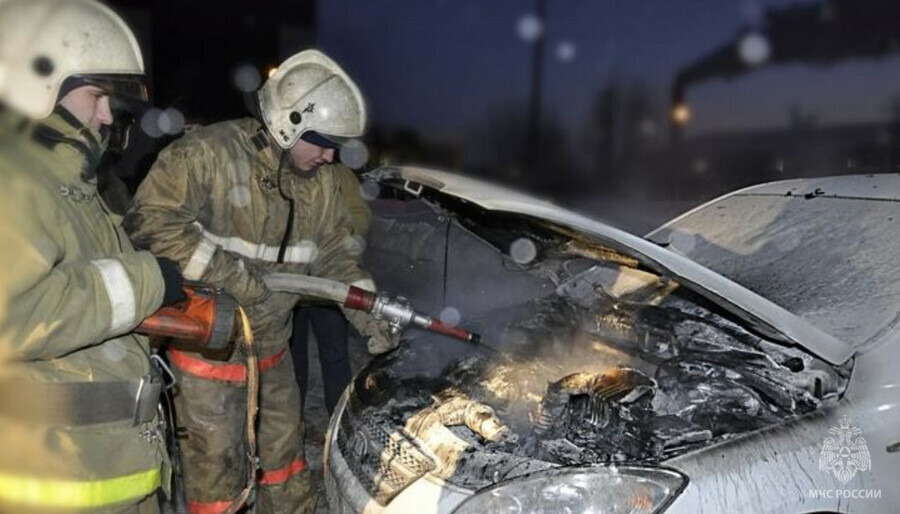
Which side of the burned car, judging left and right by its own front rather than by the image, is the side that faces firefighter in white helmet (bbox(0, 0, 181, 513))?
front

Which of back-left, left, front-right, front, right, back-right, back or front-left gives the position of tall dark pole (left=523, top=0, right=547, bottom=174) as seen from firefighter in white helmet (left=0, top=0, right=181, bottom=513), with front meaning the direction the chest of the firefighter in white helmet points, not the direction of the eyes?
front-left

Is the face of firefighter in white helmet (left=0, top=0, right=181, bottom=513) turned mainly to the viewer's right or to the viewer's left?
to the viewer's right

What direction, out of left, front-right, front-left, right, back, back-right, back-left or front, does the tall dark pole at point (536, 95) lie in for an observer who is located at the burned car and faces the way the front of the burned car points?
back-right

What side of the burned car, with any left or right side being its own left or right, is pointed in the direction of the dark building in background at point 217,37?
right

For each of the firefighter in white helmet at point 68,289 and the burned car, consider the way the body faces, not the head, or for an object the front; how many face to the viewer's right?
1

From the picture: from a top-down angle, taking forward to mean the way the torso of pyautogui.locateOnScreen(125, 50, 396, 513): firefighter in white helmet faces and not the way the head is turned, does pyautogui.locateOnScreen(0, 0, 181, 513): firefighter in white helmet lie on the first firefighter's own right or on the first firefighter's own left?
on the first firefighter's own right

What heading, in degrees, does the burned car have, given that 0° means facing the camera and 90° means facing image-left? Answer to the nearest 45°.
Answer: approximately 45°

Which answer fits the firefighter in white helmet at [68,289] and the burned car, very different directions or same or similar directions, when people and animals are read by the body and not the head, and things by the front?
very different directions

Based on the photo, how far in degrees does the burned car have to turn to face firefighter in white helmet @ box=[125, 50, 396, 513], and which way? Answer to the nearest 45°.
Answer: approximately 45° to its right

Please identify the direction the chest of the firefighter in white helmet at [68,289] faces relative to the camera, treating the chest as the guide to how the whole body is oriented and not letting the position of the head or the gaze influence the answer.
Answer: to the viewer's right

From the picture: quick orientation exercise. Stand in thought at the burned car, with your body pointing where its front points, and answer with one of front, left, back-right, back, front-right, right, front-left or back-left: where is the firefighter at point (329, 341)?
right
